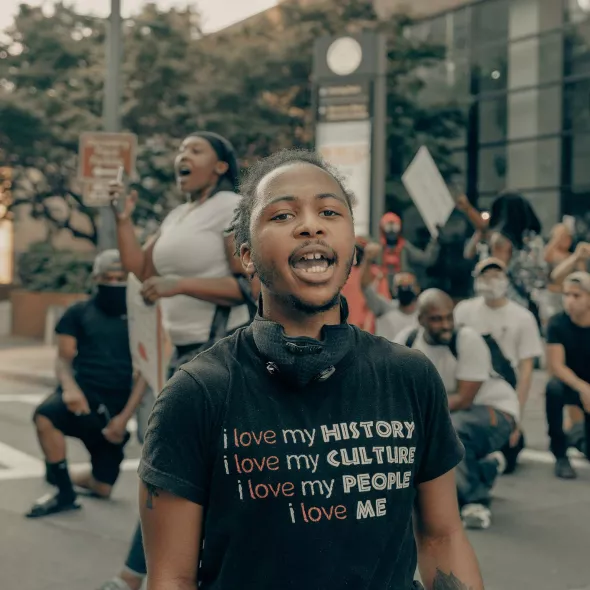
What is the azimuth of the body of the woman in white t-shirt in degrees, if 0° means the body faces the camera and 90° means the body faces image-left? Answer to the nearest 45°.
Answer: approximately 45°

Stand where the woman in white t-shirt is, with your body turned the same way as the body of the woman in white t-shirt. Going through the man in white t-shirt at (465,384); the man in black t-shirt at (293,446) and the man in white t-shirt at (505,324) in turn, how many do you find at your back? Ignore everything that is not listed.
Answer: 2

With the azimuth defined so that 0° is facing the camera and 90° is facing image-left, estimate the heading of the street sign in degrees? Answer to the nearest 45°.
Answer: approximately 0°

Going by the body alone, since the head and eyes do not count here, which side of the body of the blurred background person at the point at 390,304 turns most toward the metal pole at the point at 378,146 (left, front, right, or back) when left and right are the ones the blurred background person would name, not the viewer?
back

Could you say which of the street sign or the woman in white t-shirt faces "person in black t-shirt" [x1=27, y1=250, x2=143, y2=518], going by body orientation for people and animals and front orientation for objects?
the street sign

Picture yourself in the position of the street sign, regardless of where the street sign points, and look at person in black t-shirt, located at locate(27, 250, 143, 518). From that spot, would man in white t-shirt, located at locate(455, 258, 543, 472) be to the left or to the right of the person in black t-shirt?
left

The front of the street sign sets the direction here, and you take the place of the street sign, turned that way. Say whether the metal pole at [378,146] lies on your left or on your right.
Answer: on your left

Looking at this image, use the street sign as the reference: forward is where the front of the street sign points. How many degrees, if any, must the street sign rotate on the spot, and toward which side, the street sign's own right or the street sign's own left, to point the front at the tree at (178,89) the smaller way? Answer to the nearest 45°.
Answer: approximately 180°

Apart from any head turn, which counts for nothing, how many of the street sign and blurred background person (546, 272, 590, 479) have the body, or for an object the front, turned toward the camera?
2

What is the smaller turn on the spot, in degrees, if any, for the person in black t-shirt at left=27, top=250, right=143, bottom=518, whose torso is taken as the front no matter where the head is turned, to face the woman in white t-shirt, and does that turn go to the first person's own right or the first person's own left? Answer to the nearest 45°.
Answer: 0° — they already face them

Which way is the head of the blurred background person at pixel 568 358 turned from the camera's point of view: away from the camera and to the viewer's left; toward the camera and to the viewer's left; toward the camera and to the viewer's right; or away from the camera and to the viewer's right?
toward the camera and to the viewer's left
